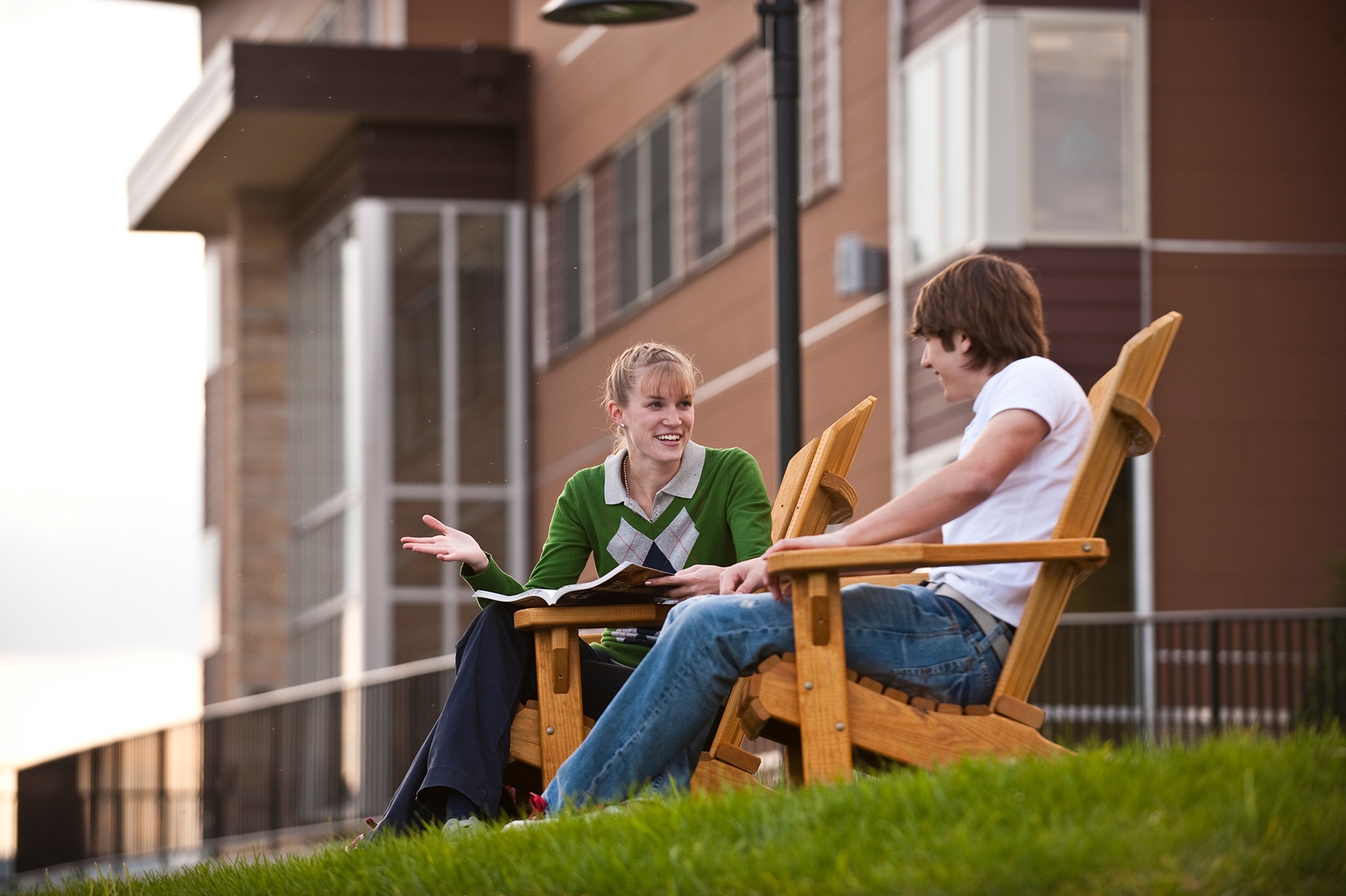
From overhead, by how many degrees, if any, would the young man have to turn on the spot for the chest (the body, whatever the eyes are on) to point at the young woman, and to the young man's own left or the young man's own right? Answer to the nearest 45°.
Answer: approximately 45° to the young man's own right

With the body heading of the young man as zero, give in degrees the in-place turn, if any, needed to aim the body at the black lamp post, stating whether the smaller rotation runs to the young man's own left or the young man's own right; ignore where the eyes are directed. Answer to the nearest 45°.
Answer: approximately 90° to the young man's own right

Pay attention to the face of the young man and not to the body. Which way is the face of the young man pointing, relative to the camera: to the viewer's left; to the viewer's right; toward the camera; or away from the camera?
to the viewer's left

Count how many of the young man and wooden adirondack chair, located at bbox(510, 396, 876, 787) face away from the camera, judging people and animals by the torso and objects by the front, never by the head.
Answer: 0

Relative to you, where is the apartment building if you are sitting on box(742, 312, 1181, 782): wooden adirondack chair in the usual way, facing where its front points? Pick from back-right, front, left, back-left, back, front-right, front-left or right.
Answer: right

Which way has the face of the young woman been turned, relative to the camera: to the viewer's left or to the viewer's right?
to the viewer's right

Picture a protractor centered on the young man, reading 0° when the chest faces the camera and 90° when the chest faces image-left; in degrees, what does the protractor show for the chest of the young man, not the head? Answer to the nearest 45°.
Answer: approximately 90°

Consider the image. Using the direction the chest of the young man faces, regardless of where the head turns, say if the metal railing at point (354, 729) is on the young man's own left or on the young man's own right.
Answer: on the young man's own right

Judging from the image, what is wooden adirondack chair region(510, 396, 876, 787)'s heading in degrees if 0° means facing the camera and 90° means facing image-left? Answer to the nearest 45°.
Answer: approximately 45°

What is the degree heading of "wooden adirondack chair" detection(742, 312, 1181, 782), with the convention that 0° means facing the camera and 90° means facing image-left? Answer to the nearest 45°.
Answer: approximately 90°

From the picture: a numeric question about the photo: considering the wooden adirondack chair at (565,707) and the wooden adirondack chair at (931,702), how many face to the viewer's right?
0

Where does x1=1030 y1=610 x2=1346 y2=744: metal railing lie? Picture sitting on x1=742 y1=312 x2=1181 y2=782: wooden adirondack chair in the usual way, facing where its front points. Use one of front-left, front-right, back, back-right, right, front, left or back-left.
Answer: right
